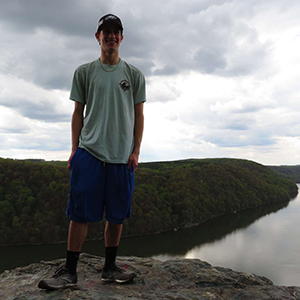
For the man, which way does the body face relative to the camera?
toward the camera
